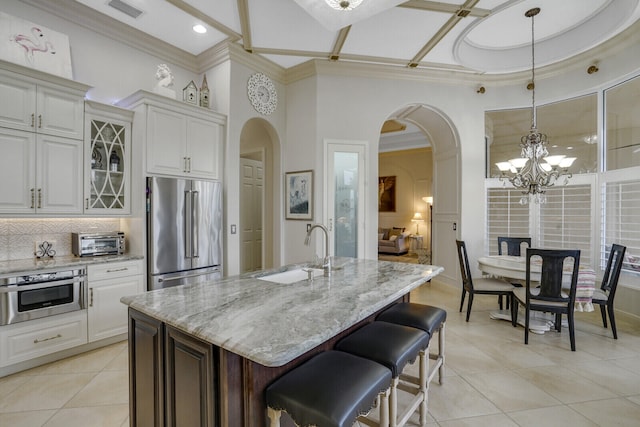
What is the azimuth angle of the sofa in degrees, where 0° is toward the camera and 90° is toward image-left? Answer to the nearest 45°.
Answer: approximately 45°

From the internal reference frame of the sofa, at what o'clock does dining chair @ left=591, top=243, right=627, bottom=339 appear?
The dining chair is roughly at 10 o'clock from the sofa.

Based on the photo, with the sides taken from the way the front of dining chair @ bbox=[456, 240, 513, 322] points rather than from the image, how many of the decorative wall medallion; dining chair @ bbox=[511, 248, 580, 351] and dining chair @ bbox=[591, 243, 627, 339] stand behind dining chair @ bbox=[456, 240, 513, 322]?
1

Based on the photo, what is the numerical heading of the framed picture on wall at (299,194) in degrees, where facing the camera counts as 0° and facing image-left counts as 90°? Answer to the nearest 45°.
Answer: approximately 45°

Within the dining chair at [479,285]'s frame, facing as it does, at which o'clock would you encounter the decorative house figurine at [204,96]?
The decorative house figurine is roughly at 5 o'clock from the dining chair.

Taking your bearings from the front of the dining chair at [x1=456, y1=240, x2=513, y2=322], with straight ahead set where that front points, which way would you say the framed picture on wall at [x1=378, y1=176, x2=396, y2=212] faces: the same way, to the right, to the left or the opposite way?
to the right

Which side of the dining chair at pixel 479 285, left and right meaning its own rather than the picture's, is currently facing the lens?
right

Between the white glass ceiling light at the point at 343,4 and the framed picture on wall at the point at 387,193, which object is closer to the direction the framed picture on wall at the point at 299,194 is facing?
the white glass ceiling light

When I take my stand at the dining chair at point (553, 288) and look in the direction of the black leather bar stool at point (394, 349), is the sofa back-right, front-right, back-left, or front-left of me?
back-right

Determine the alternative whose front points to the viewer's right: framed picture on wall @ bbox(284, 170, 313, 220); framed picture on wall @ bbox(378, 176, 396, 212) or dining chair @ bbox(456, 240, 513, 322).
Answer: the dining chair

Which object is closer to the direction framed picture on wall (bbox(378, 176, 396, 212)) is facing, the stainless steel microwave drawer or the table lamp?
the stainless steel microwave drawer

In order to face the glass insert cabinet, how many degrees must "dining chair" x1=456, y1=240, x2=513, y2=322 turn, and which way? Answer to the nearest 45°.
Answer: approximately 135° to its right

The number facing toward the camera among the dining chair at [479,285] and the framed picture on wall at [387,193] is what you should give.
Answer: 1

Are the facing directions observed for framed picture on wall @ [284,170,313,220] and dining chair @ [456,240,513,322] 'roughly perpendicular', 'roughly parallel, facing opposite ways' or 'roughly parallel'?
roughly perpendicular
